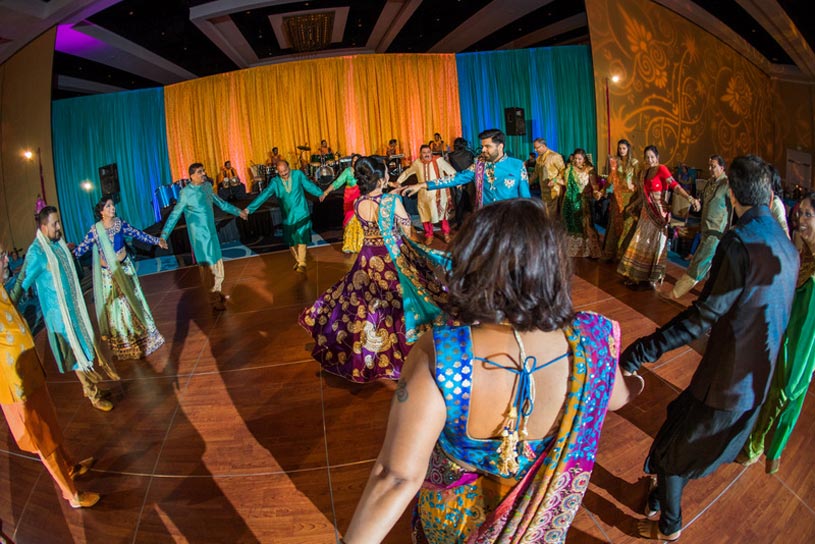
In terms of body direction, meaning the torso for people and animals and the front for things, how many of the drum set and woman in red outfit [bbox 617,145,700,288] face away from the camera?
0

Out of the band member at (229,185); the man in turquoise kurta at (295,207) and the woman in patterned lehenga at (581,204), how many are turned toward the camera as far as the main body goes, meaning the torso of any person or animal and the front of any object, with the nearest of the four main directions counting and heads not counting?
3

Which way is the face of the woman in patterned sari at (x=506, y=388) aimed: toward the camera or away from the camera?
away from the camera

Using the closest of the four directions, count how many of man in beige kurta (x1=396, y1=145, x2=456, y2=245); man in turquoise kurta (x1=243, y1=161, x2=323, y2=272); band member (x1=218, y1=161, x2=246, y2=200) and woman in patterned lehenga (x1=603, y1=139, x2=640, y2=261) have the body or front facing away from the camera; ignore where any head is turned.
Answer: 0

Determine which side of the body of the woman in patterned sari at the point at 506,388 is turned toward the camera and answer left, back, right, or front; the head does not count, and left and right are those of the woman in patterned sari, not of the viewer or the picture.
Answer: back

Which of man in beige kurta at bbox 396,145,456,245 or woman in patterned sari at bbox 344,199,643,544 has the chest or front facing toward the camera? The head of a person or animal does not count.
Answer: the man in beige kurta

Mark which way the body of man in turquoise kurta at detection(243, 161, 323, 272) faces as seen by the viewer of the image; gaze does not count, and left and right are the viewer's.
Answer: facing the viewer

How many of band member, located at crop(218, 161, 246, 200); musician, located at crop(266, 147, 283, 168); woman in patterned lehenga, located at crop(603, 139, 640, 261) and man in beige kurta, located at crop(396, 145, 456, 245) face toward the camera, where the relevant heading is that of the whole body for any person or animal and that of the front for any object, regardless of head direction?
4

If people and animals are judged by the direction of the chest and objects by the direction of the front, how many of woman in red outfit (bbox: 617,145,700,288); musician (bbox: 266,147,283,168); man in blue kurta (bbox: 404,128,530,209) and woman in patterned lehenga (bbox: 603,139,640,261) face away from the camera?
0

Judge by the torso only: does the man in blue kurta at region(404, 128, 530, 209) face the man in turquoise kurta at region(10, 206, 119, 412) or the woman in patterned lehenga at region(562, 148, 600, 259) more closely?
the man in turquoise kurta

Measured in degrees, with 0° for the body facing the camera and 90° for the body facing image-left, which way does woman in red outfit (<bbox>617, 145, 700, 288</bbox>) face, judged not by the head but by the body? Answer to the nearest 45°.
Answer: approximately 45°

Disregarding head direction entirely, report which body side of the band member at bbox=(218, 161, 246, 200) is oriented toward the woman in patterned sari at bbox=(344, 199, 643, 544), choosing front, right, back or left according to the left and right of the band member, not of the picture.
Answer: front

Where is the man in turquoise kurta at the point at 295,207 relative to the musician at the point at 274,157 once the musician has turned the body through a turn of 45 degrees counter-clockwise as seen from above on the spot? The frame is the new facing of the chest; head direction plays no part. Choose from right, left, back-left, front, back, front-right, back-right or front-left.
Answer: front-right

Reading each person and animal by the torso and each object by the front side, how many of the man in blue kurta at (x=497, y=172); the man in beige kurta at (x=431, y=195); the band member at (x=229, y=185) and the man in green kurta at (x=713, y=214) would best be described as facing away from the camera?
0

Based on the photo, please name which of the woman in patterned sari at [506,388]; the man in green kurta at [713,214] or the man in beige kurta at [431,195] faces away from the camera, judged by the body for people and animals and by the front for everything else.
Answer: the woman in patterned sari
